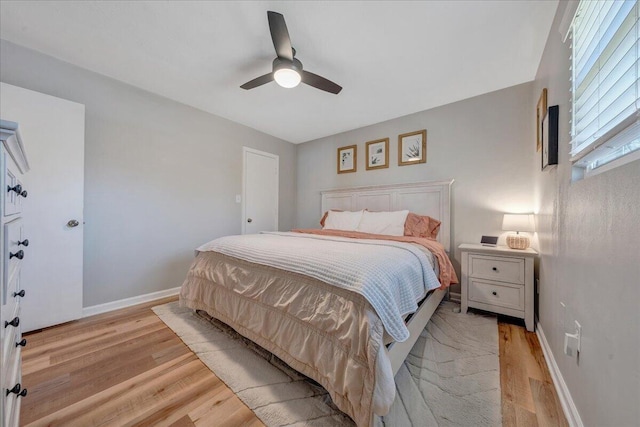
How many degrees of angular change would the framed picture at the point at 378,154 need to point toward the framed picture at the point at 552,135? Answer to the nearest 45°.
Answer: approximately 90° to its left

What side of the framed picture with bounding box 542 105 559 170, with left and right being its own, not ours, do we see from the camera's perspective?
left

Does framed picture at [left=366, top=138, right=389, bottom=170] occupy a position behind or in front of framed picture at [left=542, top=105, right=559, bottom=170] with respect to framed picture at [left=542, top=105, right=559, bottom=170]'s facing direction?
in front

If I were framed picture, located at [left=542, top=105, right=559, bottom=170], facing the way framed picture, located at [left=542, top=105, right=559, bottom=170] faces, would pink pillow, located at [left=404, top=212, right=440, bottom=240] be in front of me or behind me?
in front

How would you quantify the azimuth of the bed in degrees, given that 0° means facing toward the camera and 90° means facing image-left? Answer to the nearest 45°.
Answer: approximately 45°

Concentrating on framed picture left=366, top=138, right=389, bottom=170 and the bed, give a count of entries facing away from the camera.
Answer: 0

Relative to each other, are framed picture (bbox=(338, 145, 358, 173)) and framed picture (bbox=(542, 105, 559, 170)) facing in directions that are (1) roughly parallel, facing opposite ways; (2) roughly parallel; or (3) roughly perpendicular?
roughly perpendicular

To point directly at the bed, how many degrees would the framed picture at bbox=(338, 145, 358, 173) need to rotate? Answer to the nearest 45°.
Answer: approximately 45° to its left

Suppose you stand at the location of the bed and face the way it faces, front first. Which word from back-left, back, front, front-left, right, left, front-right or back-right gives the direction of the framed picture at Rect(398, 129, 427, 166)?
back

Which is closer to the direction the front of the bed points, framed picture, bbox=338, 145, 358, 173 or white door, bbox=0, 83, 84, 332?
the white door

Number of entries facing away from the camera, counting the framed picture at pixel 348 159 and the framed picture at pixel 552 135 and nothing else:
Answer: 0

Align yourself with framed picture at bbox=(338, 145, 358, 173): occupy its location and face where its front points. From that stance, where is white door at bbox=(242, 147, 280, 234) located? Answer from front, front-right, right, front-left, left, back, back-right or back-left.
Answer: front-right

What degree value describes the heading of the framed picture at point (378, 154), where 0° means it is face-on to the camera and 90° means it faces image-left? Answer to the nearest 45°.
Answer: approximately 45°

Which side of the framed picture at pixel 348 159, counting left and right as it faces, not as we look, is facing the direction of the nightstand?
left

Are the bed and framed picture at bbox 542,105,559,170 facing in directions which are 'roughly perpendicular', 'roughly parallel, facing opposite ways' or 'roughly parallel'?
roughly perpendicular
